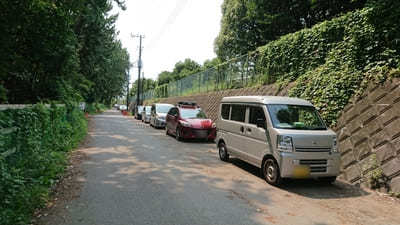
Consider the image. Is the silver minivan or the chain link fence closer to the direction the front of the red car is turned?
the silver minivan

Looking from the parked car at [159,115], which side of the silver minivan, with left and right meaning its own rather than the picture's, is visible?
back

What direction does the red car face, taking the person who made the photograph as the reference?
facing the viewer and to the right of the viewer

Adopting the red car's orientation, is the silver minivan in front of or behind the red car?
in front

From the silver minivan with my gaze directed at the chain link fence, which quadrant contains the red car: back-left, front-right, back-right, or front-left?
front-left

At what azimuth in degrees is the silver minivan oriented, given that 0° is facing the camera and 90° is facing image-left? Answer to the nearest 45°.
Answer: approximately 315°

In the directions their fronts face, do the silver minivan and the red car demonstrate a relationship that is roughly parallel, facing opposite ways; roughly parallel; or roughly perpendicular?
roughly parallel

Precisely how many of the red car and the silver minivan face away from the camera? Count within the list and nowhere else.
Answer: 0

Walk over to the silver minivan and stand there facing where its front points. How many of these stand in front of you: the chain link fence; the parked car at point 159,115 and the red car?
0

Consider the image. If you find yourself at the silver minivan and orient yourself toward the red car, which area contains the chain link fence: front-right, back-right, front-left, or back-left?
front-right

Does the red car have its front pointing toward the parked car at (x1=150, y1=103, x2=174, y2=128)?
no

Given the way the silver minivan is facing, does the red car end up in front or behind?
behind
